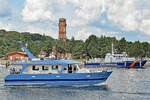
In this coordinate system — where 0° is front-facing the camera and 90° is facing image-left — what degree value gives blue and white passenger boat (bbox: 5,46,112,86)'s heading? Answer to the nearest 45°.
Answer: approximately 270°
